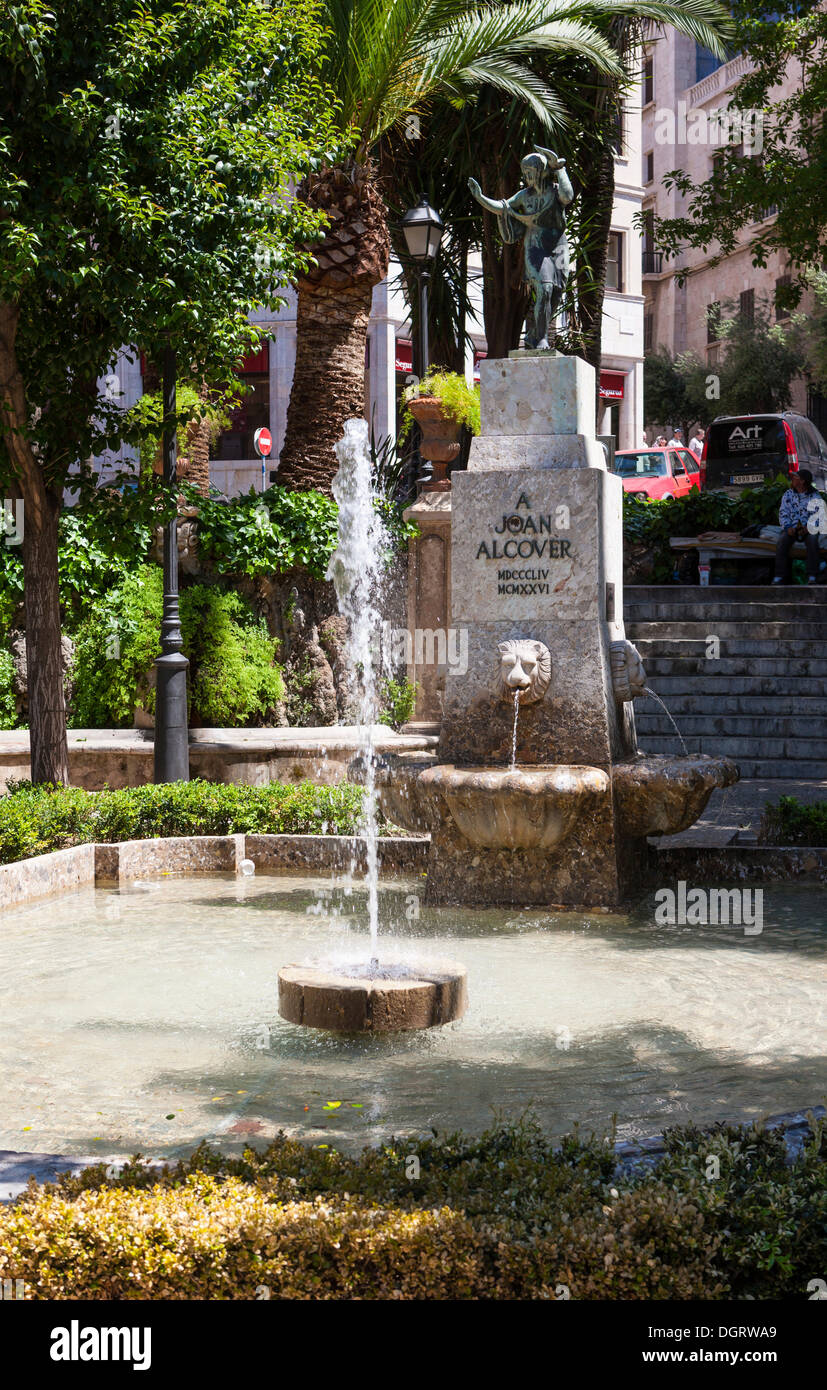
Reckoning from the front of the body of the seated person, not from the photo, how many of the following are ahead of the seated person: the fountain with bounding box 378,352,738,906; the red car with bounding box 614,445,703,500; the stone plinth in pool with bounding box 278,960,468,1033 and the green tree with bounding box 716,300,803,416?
2

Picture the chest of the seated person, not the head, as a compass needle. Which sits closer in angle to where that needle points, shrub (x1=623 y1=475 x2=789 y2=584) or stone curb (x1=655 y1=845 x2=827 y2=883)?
the stone curb

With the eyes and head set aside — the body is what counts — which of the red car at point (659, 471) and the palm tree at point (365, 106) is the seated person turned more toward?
the palm tree

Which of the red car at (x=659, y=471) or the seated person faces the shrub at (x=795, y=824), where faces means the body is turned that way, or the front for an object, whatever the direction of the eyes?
the seated person

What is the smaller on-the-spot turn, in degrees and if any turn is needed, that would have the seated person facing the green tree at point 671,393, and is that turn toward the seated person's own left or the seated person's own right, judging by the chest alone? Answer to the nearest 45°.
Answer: approximately 180°

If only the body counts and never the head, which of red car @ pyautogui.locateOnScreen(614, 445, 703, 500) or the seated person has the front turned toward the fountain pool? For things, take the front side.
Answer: the seated person

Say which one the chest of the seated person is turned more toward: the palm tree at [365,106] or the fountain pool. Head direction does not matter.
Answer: the fountain pool

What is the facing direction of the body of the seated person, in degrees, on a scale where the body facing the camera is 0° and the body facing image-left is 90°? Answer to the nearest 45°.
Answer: approximately 0°
